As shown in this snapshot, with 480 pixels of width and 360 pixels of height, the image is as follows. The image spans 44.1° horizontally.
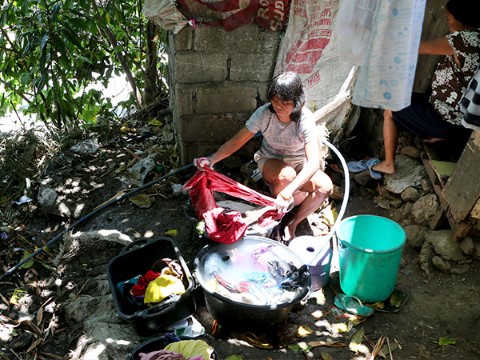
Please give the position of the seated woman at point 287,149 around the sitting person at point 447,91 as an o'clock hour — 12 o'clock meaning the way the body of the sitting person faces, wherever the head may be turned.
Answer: The seated woman is roughly at 11 o'clock from the sitting person.

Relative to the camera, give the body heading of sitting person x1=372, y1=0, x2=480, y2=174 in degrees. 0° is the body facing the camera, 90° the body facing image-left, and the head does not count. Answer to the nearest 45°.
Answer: approximately 90°

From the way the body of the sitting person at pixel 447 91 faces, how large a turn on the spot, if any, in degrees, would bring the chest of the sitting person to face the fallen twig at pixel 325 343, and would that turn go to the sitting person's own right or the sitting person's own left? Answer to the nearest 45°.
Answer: approximately 90° to the sitting person's own left

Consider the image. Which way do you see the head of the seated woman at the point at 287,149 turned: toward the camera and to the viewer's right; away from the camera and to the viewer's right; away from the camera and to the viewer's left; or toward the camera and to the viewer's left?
toward the camera and to the viewer's left

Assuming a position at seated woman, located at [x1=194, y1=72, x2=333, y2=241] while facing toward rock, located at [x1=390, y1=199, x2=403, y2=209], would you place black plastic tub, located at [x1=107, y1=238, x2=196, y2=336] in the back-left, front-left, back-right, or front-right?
back-right

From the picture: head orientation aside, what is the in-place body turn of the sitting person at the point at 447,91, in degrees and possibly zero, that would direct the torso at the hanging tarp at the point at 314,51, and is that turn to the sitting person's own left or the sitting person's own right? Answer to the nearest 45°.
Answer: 0° — they already face it
